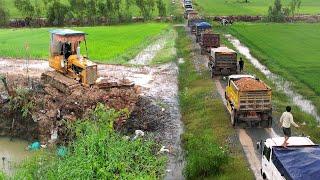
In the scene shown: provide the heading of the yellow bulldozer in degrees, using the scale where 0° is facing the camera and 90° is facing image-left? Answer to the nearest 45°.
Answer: approximately 315°

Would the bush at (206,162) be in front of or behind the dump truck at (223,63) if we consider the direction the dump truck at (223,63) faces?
behind

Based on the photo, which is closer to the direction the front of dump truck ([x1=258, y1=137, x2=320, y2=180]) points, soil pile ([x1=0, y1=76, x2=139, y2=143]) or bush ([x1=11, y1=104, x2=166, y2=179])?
the soil pile

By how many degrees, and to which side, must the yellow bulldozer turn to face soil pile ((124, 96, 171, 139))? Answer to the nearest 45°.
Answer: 0° — it already faces it

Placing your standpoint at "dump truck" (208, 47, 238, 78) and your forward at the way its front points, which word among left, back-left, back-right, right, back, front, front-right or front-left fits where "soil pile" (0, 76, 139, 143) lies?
back-left

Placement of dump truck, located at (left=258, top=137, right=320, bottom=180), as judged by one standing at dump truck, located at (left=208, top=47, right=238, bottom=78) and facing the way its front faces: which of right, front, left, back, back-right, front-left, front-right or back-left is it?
back

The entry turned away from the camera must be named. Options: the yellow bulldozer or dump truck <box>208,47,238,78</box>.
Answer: the dump truck

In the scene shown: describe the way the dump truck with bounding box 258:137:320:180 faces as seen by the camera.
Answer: facing away from the viewer and to the left of the viewer

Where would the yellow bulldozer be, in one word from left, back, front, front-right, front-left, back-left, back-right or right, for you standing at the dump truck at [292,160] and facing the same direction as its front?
front

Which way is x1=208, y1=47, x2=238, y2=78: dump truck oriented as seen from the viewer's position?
away from the camera

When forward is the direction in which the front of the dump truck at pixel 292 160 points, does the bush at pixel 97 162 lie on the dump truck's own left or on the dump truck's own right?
on the dump truck's own left

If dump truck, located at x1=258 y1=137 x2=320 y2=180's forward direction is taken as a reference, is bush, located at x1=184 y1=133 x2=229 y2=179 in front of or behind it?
in front

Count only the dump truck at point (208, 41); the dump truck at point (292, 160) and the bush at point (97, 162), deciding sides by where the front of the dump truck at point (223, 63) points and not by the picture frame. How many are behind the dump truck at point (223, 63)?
2

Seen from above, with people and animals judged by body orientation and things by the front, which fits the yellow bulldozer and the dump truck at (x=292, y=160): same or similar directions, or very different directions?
very different directions
